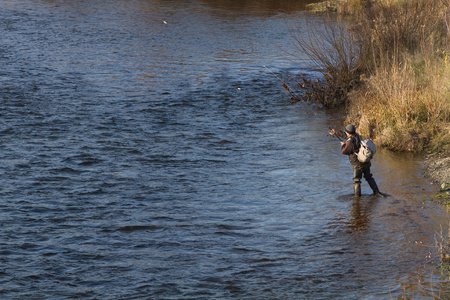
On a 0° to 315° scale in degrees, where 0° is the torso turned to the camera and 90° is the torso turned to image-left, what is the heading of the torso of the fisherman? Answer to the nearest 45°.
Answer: approximately 90°

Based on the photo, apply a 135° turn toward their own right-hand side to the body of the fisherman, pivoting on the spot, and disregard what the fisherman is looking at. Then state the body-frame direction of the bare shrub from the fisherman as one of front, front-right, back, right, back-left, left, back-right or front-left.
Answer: front-left
